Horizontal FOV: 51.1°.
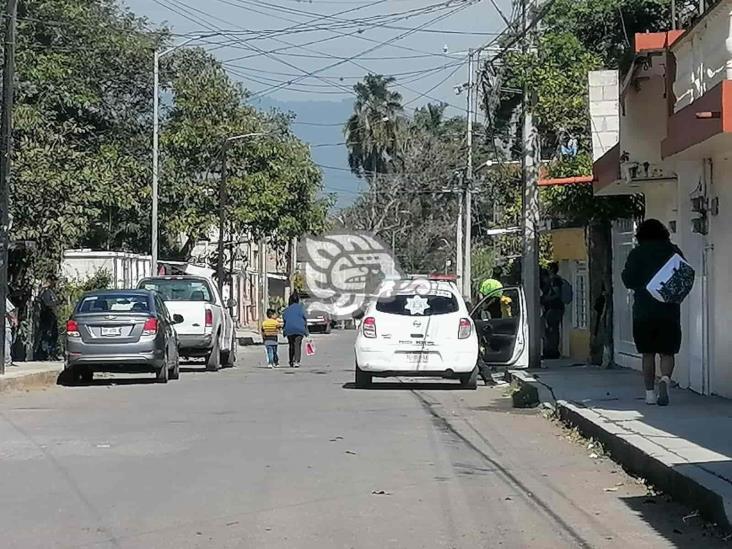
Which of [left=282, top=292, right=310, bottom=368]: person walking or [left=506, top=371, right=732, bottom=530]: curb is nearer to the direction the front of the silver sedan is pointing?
the person walking

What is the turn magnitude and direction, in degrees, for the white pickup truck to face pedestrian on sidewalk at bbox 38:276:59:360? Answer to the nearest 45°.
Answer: approximately 90° to its left

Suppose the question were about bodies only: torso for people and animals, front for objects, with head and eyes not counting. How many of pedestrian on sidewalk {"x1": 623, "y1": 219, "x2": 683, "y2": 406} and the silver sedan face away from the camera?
2

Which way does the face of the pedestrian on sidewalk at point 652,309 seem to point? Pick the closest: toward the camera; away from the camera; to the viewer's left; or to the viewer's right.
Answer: away from the camera

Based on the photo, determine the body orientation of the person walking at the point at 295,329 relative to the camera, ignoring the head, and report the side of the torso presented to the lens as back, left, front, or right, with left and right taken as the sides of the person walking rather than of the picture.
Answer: back

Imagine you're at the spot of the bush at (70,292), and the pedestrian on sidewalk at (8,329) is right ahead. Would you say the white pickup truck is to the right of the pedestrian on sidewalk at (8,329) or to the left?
left

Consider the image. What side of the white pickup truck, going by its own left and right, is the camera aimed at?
back

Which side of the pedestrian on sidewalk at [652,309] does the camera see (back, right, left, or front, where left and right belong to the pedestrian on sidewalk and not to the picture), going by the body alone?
back

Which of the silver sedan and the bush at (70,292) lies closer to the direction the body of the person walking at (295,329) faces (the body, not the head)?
the bush

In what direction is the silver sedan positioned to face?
away from the camera
